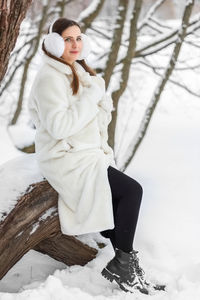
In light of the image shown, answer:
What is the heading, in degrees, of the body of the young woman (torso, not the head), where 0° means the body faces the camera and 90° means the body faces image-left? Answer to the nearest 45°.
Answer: approximately 315°

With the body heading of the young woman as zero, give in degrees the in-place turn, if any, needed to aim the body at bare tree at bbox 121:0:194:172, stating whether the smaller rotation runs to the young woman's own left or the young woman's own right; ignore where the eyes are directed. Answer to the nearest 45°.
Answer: approximately 135° to the young woman's own left
